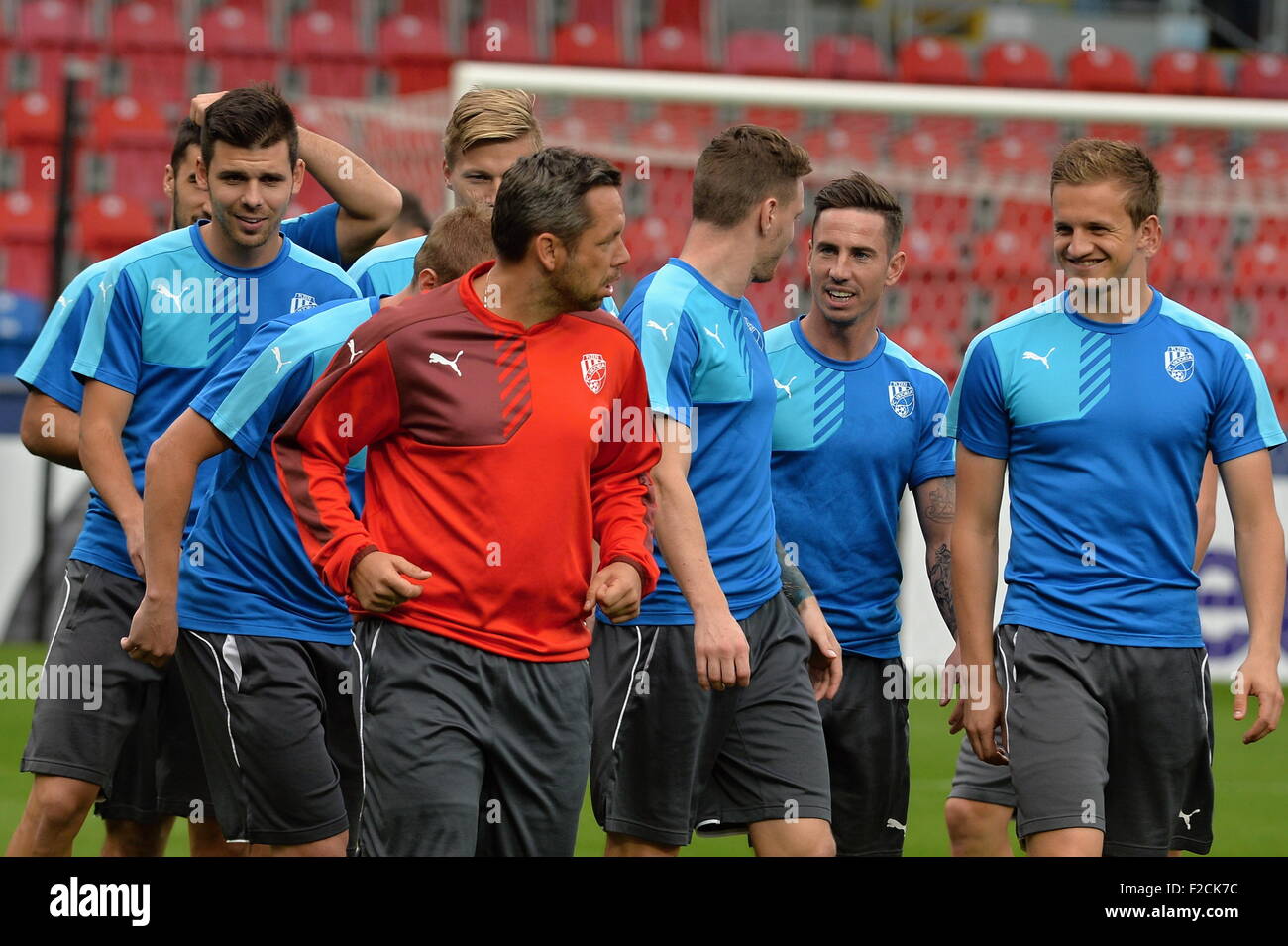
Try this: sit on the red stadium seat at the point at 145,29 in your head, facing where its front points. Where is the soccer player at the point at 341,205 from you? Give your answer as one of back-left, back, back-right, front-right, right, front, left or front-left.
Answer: front

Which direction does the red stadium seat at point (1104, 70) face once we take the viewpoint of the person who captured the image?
facing the viewer

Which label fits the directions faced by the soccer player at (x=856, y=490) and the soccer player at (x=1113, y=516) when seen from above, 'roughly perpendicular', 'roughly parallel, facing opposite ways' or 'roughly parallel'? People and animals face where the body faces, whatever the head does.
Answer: roughly parallel

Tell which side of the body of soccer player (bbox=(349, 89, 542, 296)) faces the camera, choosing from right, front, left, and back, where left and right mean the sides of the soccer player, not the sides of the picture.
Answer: front

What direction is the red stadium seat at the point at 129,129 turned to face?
toward the camera

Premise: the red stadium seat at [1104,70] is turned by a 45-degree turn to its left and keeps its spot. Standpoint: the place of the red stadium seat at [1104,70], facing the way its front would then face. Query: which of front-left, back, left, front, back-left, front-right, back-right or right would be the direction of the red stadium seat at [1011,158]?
front-right

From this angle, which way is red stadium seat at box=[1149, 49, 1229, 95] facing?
toward the camera

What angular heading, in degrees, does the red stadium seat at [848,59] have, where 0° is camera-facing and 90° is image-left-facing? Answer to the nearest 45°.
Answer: approximately 0°

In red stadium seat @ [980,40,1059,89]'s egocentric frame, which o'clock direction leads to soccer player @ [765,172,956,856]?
The soccer player is roughly at 12 o'clock from the red stadium seat.

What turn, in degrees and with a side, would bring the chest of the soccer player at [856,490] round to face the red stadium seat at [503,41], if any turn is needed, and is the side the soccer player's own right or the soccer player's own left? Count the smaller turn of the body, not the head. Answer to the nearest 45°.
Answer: approximately 180°

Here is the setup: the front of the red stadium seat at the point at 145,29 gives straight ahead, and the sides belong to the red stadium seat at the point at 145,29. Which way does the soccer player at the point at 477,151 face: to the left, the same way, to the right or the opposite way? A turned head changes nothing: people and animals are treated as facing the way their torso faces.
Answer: the same way

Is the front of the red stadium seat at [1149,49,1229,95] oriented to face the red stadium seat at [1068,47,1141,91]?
no

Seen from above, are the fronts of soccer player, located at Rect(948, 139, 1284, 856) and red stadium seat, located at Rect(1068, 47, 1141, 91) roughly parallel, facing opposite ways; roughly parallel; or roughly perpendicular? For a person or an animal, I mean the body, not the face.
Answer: roughly parallel

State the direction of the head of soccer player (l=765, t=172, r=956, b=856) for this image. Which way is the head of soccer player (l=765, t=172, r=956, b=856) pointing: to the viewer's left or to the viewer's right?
to the viewer's left

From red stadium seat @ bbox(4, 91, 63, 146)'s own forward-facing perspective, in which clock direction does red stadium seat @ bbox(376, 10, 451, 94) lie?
red stadium seat @ bbox(376, 10, 451, 94) is roughly at 9 o'clock from red stadium seat @ bbox(4, 91, 63, 146).

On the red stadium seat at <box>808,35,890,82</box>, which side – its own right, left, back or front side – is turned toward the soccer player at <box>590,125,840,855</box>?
front

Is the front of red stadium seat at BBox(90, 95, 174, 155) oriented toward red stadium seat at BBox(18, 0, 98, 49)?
no

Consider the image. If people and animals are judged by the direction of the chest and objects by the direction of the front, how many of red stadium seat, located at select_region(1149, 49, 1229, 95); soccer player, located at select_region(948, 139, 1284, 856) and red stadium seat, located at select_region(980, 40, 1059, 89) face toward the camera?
3
